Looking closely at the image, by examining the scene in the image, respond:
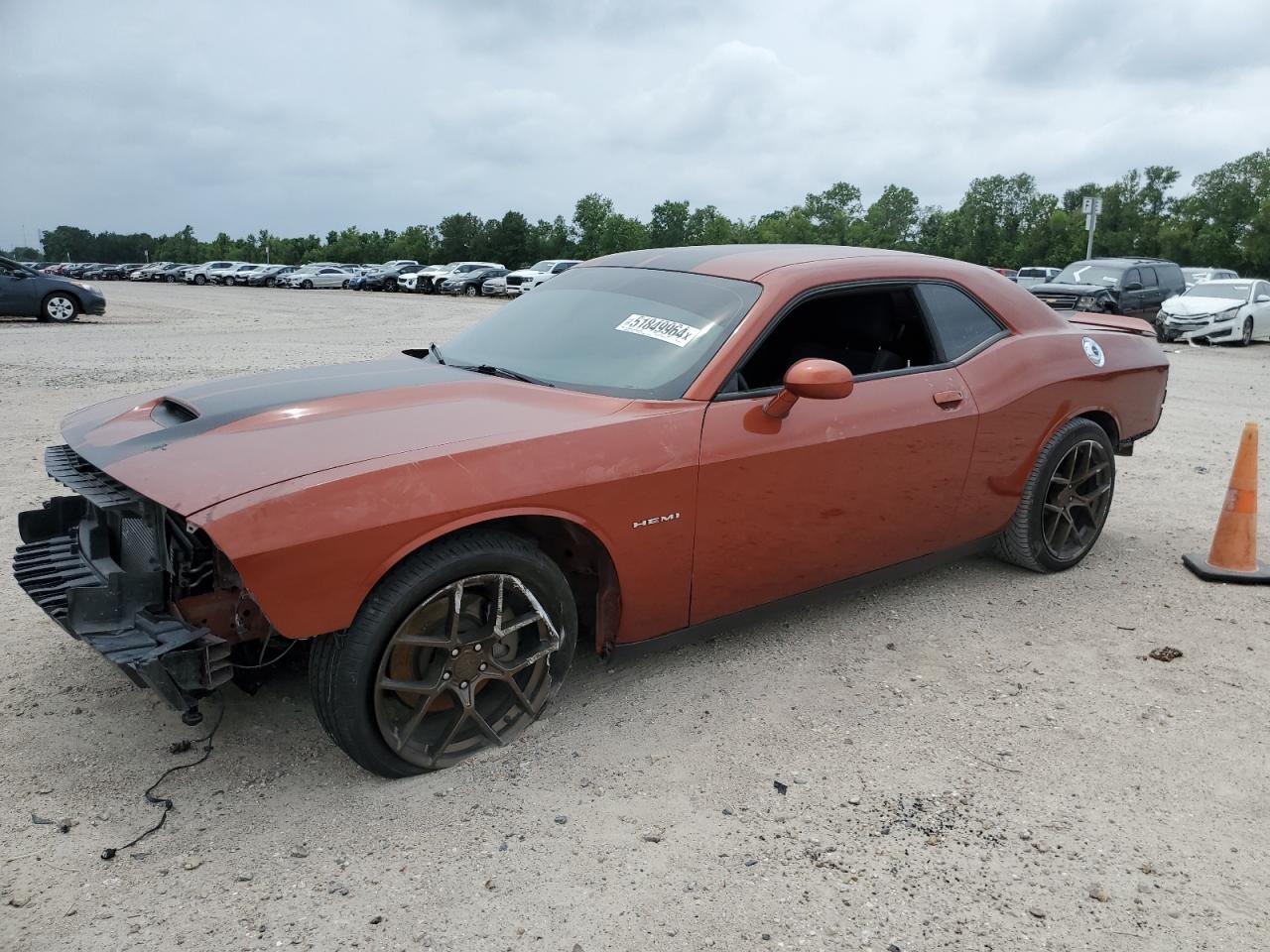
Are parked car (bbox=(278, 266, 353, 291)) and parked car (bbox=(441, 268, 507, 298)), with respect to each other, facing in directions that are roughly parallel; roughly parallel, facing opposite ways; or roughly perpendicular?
roughly parallel

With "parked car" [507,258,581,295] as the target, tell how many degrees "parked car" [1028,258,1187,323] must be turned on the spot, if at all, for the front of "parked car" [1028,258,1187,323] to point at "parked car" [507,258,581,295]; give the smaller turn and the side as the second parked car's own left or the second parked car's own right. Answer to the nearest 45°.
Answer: approximately 90° to the second parked car's own right

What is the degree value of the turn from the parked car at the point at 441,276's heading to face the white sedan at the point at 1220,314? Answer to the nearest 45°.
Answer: approximately 90° to its left

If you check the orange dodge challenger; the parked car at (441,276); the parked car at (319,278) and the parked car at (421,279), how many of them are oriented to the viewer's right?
0

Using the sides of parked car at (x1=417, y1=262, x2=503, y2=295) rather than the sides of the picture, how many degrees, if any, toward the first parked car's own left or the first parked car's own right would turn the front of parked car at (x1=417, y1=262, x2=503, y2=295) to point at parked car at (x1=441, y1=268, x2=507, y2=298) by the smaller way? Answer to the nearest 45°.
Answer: approximately 90° to the first parked car's own left

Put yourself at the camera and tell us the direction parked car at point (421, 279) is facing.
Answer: facing the viewer and to the left of the viewer

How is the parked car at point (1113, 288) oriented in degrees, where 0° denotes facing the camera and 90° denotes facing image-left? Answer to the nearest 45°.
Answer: approximately 45°

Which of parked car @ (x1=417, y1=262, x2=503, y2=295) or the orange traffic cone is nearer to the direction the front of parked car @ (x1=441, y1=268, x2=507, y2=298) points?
the orange traffic cone

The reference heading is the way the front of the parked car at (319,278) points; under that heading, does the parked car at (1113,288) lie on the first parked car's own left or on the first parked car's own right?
on the first parked car's own left

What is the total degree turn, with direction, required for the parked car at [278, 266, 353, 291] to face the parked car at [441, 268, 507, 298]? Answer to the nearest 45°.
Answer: approximately 90° to its left

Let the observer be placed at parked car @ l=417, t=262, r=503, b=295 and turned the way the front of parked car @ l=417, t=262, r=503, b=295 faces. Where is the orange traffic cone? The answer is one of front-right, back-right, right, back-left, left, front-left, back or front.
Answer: front-left

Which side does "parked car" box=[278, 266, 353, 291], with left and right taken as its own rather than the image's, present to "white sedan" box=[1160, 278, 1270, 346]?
left

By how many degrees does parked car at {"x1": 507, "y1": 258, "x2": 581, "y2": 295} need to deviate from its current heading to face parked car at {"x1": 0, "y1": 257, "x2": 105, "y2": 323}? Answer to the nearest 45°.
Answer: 0° — it already faces it

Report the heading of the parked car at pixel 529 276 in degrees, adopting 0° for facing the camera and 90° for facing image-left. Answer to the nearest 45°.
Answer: approximately 45°

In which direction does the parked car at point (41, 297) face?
to the viewer's right

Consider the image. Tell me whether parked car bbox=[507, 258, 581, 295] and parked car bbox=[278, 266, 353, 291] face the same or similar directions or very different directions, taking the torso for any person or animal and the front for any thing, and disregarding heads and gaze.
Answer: same or similar directions
